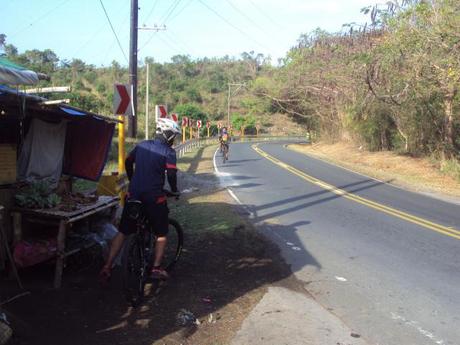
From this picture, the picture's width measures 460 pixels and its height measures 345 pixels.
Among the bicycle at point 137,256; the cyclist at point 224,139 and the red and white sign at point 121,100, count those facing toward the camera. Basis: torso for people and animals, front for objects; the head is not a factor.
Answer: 2

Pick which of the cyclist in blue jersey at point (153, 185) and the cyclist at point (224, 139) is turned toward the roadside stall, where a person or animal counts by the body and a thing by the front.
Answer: the cyclist

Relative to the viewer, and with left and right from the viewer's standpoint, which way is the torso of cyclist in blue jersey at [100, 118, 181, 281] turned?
facing away from the viewer and to the right of the viewer

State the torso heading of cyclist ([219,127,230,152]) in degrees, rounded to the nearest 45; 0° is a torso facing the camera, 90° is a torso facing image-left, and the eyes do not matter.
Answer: approximately 0°

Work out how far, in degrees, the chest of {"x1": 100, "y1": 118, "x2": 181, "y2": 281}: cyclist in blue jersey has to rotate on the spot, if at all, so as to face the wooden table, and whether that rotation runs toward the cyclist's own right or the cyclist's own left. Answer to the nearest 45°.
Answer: approximately 90° to the cyclist's own left

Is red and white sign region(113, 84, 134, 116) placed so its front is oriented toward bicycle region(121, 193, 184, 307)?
yes

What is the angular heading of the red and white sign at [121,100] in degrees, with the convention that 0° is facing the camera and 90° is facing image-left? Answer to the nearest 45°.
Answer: approximately 0°

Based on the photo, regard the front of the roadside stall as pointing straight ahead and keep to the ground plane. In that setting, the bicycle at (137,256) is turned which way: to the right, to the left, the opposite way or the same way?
to the left

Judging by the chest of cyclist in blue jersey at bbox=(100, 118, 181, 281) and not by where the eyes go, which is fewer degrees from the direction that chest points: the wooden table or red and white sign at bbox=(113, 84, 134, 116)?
the red and white sign
